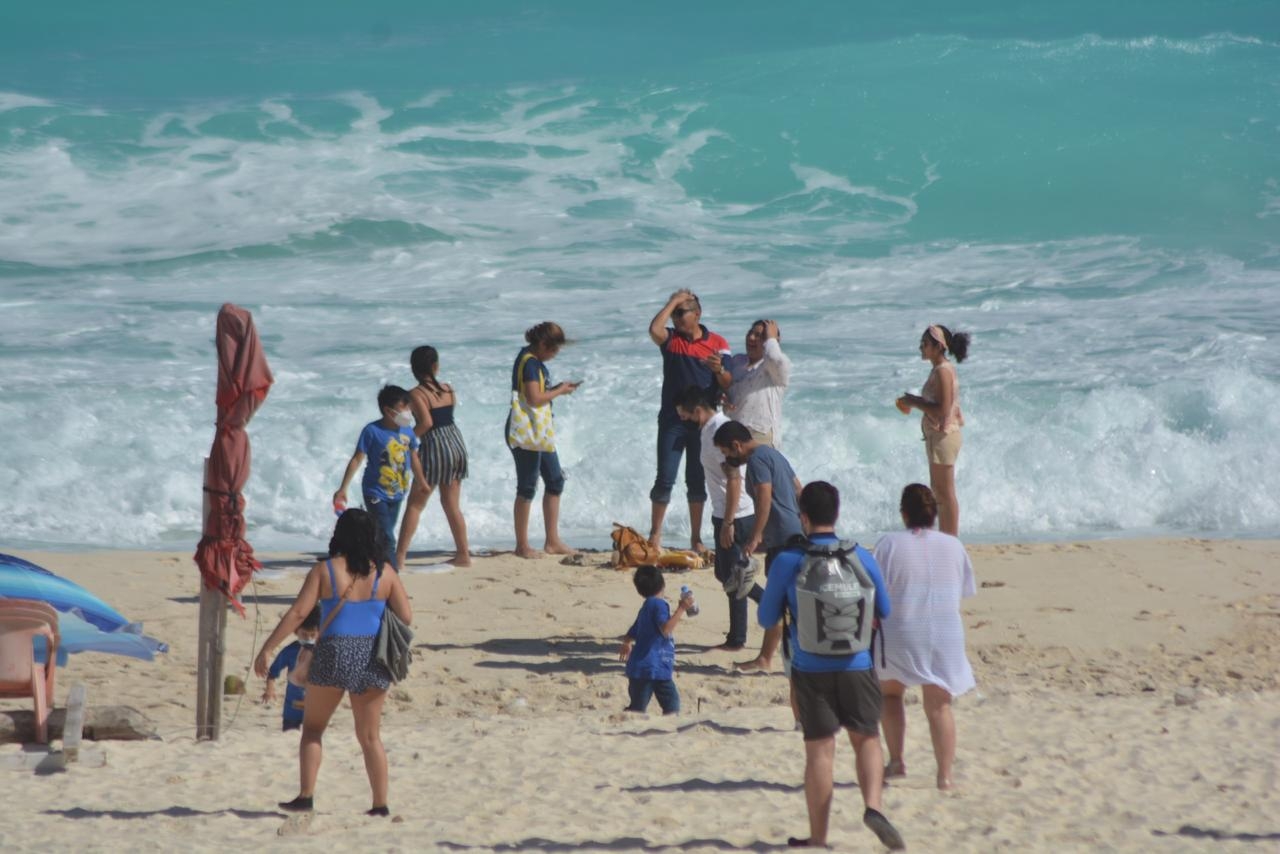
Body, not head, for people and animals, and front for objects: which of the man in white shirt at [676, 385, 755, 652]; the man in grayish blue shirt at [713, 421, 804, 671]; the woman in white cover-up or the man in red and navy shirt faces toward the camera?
the man in red and navy shirt

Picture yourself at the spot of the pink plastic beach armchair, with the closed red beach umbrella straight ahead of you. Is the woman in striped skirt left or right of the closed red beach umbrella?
left

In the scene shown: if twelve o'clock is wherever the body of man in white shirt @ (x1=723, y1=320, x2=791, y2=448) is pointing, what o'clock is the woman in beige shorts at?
The woman in beige shorts is roughly at 8 o'clock from the man in white shirt.

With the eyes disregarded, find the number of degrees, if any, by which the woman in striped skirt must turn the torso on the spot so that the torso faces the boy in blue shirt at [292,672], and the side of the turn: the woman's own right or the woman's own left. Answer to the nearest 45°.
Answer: approximately 135° to the woman's own left

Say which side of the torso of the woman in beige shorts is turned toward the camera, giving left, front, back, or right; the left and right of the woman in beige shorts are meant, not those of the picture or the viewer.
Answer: left

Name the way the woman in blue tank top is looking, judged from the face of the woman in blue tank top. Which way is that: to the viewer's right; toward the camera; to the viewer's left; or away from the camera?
away from the camera

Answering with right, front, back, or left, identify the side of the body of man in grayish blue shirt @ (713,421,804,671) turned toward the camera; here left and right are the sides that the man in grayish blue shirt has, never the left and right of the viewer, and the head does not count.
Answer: left

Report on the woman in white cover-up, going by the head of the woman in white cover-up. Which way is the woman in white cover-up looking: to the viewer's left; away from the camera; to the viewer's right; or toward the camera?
away from the camera

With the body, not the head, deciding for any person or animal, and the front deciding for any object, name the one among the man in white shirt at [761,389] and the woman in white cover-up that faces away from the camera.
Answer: the woman in white cover-up

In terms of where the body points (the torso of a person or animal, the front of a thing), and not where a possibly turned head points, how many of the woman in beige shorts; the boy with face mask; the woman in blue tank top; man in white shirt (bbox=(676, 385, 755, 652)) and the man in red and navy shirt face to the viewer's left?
2

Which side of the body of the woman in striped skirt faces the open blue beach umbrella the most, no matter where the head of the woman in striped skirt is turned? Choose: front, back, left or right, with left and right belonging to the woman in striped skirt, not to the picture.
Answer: left

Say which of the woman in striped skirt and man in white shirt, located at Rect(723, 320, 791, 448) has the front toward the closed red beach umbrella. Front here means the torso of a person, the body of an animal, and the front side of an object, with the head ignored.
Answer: the man in white shirt

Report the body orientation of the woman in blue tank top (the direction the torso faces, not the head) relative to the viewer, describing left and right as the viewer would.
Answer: facing away from the viewer

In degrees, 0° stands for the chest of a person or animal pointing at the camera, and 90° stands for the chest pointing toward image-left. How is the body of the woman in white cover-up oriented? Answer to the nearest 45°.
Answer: approximately 180°

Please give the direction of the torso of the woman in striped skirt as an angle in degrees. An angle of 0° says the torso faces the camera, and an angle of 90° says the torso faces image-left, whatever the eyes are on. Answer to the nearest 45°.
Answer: approximately 135°

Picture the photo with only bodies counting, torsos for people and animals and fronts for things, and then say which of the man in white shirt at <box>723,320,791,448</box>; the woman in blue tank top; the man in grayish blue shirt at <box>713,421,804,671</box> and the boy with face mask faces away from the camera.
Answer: the woman in blue tank top

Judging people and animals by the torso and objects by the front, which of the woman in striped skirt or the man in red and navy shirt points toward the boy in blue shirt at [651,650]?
the man in red and navy shirt

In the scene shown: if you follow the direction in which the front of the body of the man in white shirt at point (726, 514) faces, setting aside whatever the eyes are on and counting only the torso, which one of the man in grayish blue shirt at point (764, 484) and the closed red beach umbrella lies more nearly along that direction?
the closed red beach umbrella
